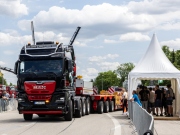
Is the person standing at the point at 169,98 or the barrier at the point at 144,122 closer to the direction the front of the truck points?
the barrier

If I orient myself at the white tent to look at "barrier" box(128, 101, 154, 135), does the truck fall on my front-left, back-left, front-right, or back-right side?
front-right

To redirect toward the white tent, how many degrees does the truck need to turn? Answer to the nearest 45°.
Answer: approximately 90° to its left

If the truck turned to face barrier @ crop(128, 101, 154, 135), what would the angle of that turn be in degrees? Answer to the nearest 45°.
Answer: approximately 45° to its left

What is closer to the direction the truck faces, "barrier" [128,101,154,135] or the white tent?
the barrier

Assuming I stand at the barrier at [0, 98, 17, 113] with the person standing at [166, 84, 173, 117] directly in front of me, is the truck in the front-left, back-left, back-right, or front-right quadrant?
front-right

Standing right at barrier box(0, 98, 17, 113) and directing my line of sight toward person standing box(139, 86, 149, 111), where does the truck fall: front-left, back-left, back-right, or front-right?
front-right

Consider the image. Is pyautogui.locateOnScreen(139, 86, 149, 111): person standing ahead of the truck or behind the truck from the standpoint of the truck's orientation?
behind

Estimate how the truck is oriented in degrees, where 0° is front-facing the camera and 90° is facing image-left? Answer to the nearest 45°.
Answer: approximately 45°

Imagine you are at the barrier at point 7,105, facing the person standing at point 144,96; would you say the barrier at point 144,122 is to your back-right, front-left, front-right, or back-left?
front-right
